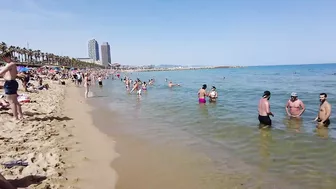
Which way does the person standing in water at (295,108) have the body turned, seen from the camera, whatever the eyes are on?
toward the camera

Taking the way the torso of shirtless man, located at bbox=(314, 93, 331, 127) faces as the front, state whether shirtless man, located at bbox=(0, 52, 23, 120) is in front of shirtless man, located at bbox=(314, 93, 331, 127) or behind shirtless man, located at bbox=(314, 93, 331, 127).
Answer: in front

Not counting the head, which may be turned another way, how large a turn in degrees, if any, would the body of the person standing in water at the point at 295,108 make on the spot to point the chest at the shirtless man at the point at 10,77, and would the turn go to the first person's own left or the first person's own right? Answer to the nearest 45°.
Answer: approximately 45° to the first person's own right

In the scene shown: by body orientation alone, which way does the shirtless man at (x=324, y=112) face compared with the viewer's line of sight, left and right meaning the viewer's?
facing the viewer and to the left of the viewer

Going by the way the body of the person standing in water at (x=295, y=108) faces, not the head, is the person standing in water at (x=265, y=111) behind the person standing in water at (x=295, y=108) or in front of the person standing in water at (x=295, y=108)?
in front
